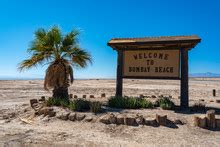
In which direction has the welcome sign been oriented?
toward the camera

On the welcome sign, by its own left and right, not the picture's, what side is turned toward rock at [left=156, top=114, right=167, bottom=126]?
front

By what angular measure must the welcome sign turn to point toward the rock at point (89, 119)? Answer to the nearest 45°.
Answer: approximately 45° to its right

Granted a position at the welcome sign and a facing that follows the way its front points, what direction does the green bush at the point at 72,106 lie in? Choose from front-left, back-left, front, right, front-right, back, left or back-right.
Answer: front-right

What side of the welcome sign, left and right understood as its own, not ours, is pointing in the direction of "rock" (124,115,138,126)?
front

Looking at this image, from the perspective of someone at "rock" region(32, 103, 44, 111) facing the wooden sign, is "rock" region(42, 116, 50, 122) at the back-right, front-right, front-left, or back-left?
front-right

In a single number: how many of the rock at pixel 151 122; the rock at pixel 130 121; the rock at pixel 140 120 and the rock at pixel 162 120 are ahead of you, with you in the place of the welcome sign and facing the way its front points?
4

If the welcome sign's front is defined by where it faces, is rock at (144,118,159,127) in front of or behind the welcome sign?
in front

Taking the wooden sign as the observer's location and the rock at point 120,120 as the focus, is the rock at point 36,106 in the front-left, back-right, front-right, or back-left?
front-right

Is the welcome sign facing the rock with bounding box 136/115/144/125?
yes

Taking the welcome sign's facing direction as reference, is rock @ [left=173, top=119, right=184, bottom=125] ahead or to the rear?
ahead

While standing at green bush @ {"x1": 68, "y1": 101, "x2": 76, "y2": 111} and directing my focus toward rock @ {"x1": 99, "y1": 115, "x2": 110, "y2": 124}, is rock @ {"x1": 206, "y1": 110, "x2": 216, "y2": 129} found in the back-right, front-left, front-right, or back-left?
front-left

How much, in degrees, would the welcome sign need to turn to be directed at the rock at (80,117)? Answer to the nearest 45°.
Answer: approximately 45° to its right

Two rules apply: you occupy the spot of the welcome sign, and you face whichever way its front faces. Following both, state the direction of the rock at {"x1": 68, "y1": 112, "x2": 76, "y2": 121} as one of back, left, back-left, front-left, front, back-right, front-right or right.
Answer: front-right
